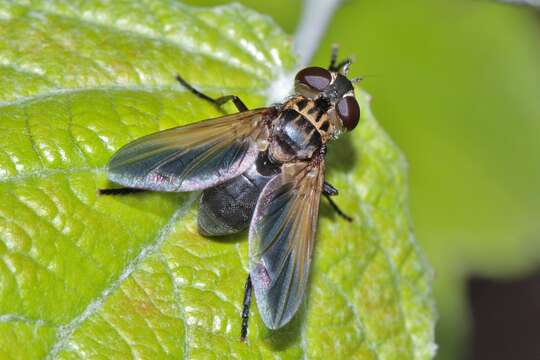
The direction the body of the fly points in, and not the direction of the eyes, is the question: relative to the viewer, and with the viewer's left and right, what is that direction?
facing away from the viewer and to the right of the viewer
